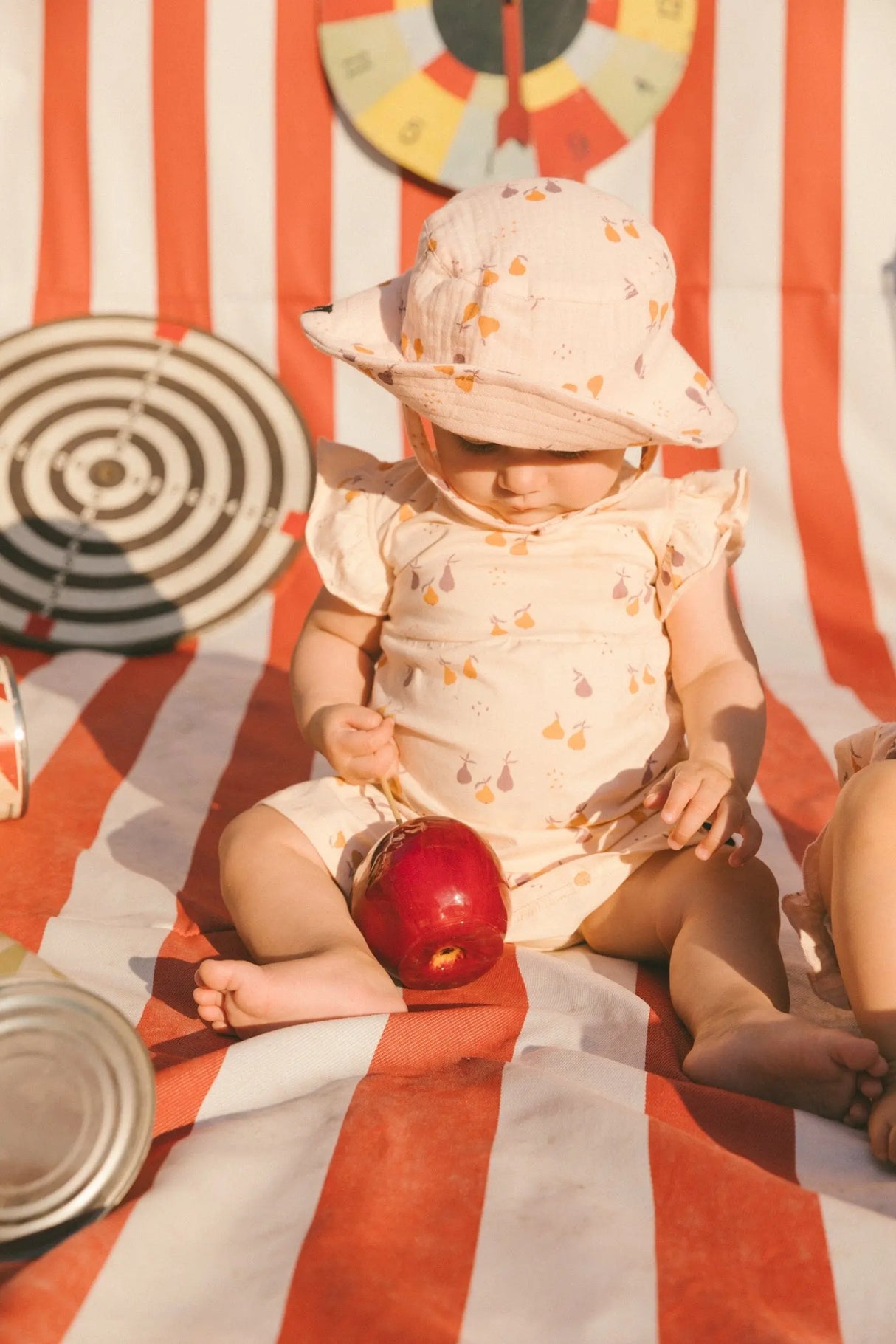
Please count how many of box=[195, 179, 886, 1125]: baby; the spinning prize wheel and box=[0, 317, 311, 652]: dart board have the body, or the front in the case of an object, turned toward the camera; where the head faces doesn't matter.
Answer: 3

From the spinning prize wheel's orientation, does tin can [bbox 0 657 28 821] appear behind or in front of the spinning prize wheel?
in front

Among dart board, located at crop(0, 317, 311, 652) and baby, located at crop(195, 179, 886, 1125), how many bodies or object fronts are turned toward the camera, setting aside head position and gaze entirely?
2

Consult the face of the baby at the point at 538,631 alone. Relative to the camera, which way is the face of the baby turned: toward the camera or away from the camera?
toward the camera

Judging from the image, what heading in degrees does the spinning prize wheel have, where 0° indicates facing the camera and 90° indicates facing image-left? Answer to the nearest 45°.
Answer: approximately 0°

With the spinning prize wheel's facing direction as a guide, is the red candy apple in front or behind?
in front

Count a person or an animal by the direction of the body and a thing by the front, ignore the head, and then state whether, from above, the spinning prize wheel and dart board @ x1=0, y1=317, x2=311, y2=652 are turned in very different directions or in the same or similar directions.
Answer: same or similar directions

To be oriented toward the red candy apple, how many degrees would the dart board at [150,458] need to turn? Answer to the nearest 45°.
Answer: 0° — it already faces it

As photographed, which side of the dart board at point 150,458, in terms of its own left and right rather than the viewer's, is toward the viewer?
front

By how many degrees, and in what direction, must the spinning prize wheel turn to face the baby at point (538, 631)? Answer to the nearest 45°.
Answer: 0° — it already faces them

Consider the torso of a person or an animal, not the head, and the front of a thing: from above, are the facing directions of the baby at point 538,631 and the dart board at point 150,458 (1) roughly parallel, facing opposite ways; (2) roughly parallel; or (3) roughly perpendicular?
roughly parallel

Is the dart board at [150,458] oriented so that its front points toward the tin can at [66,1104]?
yes
